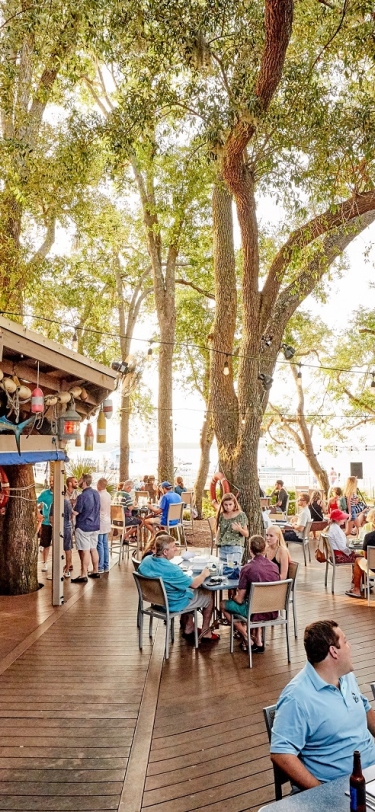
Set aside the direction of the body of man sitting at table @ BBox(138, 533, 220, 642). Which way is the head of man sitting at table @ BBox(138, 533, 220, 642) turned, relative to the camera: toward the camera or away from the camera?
away from the camera

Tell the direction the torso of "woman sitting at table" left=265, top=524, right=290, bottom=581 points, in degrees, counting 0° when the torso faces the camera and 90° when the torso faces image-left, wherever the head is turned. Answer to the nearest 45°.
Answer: approximately 45°

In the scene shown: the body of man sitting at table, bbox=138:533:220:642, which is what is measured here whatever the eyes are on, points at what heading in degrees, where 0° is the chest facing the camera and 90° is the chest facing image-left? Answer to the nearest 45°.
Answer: approximately 270°

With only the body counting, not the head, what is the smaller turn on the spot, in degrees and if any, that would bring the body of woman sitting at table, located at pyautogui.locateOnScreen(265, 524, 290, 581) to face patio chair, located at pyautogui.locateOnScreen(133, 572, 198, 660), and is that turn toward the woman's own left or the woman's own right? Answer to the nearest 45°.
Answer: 0° — they already face it

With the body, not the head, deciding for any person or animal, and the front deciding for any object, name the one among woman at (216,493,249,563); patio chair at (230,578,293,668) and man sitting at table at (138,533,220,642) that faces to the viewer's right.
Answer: the man sitting at table

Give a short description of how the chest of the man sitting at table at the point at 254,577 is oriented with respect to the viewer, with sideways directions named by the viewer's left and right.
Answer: facing away from the viewer and to the left of the viewer

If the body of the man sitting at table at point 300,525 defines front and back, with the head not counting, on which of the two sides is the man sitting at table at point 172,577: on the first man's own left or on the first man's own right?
on the first man's own left

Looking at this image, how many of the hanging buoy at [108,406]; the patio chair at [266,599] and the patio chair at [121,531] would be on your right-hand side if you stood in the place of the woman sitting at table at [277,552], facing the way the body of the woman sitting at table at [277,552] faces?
2
